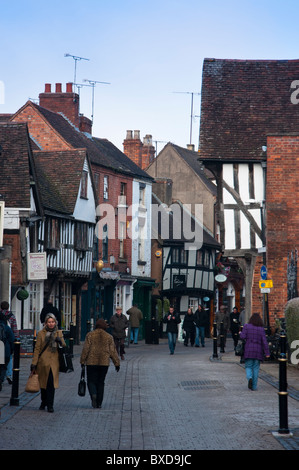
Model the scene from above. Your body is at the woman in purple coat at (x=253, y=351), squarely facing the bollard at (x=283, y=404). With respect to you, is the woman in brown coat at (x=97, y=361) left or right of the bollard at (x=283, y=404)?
right

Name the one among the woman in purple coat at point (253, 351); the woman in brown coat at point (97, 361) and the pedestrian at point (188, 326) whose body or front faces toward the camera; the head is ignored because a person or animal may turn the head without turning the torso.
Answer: the pedestrian

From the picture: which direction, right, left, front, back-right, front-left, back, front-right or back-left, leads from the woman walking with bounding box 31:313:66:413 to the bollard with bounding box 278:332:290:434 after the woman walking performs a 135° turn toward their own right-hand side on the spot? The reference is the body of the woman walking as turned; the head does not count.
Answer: back

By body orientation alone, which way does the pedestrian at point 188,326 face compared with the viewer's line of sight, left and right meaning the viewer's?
facing the viewer

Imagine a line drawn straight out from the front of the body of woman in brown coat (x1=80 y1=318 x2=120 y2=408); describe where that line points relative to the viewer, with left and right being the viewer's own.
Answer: facing away from the viewer

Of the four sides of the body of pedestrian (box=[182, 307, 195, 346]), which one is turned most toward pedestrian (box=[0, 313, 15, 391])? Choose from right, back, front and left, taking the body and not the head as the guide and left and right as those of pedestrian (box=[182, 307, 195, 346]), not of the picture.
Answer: front

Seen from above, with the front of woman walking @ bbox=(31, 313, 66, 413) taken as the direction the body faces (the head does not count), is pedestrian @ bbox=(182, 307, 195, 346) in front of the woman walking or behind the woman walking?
behind

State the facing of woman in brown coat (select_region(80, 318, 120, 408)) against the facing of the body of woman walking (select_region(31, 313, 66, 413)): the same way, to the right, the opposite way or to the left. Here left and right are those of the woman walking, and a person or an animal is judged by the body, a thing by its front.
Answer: the opposite way

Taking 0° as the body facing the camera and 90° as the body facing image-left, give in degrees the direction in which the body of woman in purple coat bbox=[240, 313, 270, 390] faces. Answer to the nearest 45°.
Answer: approximately 180°

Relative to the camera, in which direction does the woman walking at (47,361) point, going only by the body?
toward the camera

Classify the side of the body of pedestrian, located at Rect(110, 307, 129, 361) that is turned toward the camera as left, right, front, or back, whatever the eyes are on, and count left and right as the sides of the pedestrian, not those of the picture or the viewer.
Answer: front

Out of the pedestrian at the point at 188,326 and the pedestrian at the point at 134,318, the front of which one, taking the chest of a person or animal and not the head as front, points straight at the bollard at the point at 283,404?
the pedestrian at the point at 188,326

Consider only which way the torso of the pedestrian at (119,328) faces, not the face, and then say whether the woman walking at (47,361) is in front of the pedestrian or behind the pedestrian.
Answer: in front

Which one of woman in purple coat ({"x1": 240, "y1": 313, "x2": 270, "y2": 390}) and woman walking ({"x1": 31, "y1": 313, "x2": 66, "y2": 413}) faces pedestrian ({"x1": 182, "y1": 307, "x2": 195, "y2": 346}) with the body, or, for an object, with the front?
the woman in purple coat
